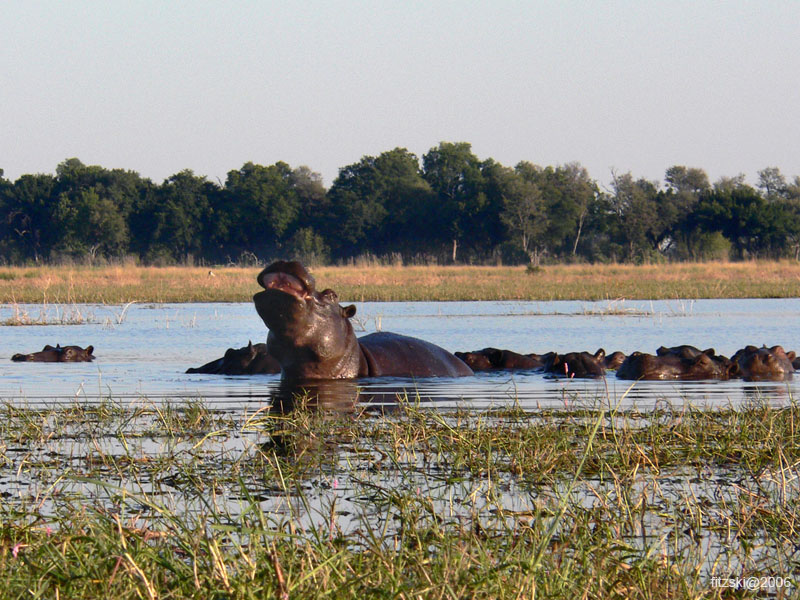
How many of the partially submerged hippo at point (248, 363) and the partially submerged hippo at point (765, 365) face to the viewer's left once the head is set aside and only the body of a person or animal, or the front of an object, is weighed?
1

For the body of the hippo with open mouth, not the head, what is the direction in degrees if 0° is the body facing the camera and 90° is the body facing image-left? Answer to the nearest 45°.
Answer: approximately 45°

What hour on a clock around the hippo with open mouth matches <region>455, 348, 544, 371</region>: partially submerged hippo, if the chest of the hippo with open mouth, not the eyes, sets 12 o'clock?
The partially submerged hippo is roughly at 6 o'clock from the hippo with open mouth.

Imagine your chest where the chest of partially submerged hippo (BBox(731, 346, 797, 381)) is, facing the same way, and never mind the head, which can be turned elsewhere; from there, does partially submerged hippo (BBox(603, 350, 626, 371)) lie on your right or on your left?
on your right

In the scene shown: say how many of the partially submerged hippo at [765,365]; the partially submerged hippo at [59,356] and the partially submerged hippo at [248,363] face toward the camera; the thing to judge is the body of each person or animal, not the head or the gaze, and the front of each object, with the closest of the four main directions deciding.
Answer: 1

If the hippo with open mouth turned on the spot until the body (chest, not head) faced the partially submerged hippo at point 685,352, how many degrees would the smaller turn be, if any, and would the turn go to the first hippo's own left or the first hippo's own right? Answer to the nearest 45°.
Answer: approximately 135° to the first hippo's own left

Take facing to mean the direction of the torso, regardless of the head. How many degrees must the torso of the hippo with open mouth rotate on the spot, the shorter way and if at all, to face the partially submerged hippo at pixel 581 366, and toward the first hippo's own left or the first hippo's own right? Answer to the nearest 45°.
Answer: approximately 180°

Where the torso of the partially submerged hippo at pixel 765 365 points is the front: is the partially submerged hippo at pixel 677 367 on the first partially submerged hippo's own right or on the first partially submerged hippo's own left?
on the first partially submerged hippo's own right

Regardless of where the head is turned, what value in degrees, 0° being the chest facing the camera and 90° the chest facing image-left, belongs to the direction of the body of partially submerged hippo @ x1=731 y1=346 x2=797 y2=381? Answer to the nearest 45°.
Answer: approximately 0°

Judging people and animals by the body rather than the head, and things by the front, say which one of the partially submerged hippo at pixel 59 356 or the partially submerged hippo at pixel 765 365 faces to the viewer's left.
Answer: the partially submerged hippo at pixel 59 356

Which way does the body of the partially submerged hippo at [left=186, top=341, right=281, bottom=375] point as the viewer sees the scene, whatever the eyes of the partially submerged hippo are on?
to the viewer's left

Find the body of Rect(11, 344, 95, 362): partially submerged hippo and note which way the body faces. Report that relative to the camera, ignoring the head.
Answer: to the viewer's left

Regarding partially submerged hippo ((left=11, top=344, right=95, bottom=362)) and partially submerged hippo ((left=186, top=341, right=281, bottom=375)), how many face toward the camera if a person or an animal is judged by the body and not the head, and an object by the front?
0

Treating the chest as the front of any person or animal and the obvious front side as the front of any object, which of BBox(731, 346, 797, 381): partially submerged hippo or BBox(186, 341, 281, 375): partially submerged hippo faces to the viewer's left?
BBox(186, 341, 281, 375): partially submerged hippo
